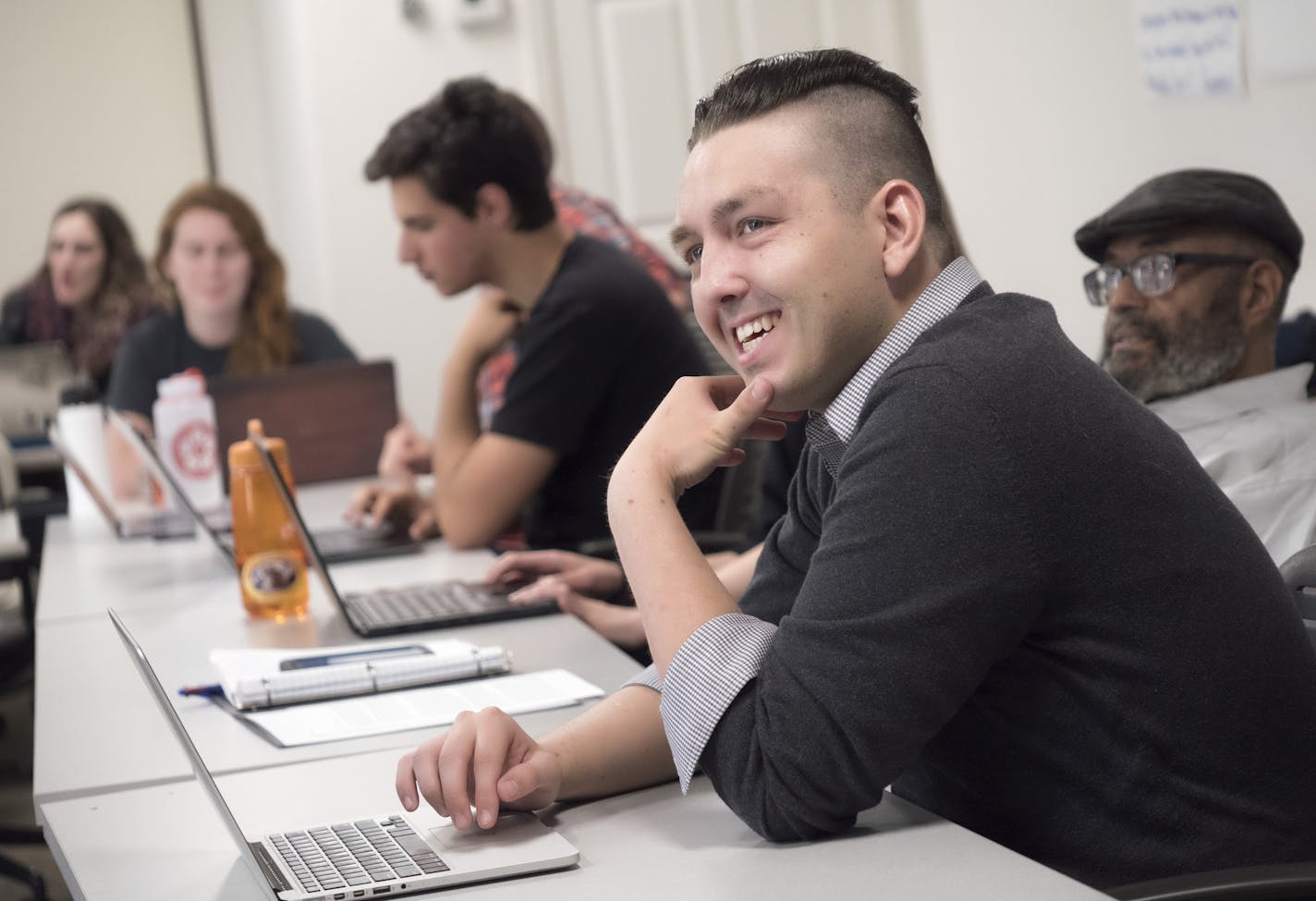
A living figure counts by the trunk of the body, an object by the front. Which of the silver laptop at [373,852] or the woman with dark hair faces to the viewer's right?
the silver laptop

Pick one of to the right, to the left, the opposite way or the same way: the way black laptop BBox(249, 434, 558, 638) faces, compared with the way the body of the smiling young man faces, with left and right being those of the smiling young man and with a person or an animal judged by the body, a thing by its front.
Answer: the opposite way

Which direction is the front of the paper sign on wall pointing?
toward the camera

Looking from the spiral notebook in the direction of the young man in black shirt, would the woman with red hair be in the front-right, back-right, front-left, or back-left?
front-left

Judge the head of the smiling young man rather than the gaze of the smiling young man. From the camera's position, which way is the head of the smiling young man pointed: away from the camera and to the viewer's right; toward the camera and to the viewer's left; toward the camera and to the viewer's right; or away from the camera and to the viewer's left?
toward the camera and to the viewer's left

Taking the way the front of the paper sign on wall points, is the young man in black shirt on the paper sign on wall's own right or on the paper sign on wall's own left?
on the paper sign on wall's own right

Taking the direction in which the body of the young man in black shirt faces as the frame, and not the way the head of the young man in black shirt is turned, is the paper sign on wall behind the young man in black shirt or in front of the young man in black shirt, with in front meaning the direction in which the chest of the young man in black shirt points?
behind

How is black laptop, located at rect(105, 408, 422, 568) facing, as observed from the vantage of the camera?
facing to the right of the viewer

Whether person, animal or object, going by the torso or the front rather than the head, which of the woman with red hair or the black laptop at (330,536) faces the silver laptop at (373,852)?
the woman with red hair

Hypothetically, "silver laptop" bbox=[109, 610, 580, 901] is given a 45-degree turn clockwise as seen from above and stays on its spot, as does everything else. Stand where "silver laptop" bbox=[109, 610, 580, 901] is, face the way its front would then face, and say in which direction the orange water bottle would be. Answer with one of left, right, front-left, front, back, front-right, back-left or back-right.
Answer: back-left

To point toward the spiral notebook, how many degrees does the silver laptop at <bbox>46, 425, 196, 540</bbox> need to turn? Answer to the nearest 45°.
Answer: approximately 90° to its right

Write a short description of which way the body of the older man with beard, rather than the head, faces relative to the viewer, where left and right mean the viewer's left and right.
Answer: facing the viewer and to the left of the viewer

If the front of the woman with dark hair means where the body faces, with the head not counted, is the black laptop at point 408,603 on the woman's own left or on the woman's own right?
on the woman's own left

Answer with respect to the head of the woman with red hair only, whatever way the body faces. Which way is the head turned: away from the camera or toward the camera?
toward the camera

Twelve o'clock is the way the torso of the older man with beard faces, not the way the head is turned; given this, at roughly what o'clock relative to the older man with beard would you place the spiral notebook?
The spiral notebook is roughly at 12 o'clock from the older man with beard.

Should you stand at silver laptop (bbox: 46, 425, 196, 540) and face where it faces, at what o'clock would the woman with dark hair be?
The woman with dark hair is roughly at 9 o'clock from the silver laptop.

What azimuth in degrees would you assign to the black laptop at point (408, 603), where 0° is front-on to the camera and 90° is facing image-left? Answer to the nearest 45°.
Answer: approximately 270°

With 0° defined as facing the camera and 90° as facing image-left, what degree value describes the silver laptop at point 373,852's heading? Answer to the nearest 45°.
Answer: approximately 270°

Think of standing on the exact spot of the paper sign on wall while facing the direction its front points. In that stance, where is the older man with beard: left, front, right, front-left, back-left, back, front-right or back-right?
front

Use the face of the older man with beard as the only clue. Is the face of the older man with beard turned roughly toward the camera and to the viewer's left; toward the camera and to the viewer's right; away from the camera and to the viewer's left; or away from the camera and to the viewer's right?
toward the camera and to the viewer's left
